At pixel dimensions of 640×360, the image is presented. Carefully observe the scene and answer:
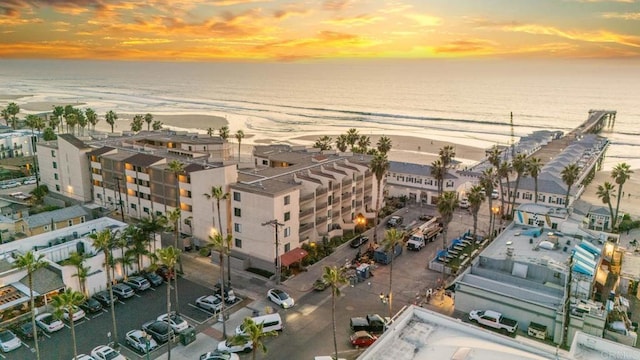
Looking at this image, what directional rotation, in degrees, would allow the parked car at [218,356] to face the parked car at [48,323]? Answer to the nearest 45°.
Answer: approximately 45° to its right

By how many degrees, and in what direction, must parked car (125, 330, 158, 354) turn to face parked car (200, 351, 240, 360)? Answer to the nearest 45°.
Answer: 0° — it already faces it

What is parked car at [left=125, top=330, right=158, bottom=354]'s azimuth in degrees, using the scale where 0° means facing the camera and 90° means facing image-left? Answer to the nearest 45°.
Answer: approximately 315°

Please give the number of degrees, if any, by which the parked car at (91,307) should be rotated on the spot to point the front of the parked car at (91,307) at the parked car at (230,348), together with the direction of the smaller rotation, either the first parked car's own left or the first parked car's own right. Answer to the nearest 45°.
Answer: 0° — it already faces it
